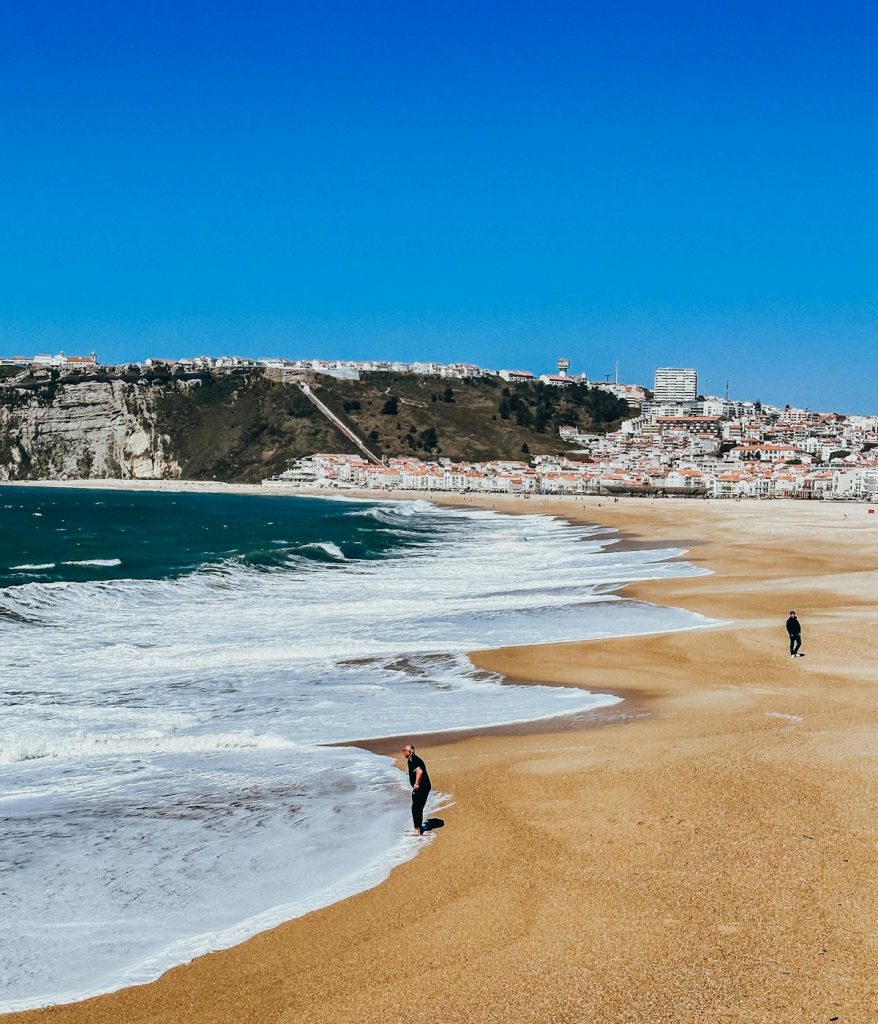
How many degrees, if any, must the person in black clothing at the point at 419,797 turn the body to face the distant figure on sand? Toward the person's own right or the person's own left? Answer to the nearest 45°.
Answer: approximately 135° to the person's own right

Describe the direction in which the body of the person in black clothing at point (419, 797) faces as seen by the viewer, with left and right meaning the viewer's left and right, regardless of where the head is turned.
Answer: facing to the left of the viewer
